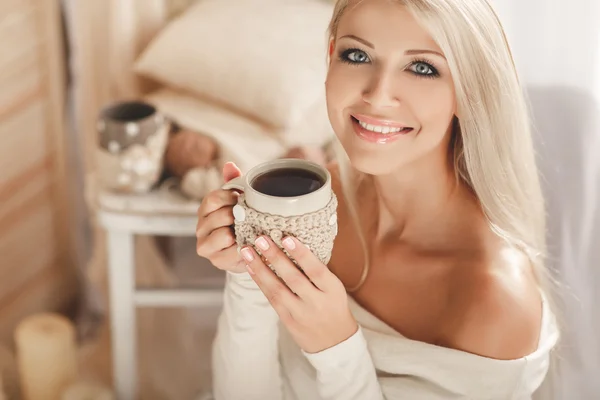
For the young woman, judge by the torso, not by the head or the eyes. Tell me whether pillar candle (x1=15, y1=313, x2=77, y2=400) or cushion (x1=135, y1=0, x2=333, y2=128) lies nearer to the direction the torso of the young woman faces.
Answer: the pillar candle

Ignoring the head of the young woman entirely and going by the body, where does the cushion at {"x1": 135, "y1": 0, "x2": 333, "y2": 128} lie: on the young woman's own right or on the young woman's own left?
on the young woman's own right

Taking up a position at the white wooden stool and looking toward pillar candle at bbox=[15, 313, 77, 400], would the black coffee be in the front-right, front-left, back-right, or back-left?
back-left

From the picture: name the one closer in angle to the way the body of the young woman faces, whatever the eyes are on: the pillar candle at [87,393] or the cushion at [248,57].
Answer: the pillar candle

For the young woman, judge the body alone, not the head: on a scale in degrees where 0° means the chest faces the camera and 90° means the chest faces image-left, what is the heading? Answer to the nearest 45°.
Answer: approximately 45°

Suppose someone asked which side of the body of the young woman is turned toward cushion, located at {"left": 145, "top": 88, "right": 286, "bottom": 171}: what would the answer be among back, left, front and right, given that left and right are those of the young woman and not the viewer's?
right

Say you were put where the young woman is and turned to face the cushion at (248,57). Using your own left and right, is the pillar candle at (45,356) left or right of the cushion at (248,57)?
left
